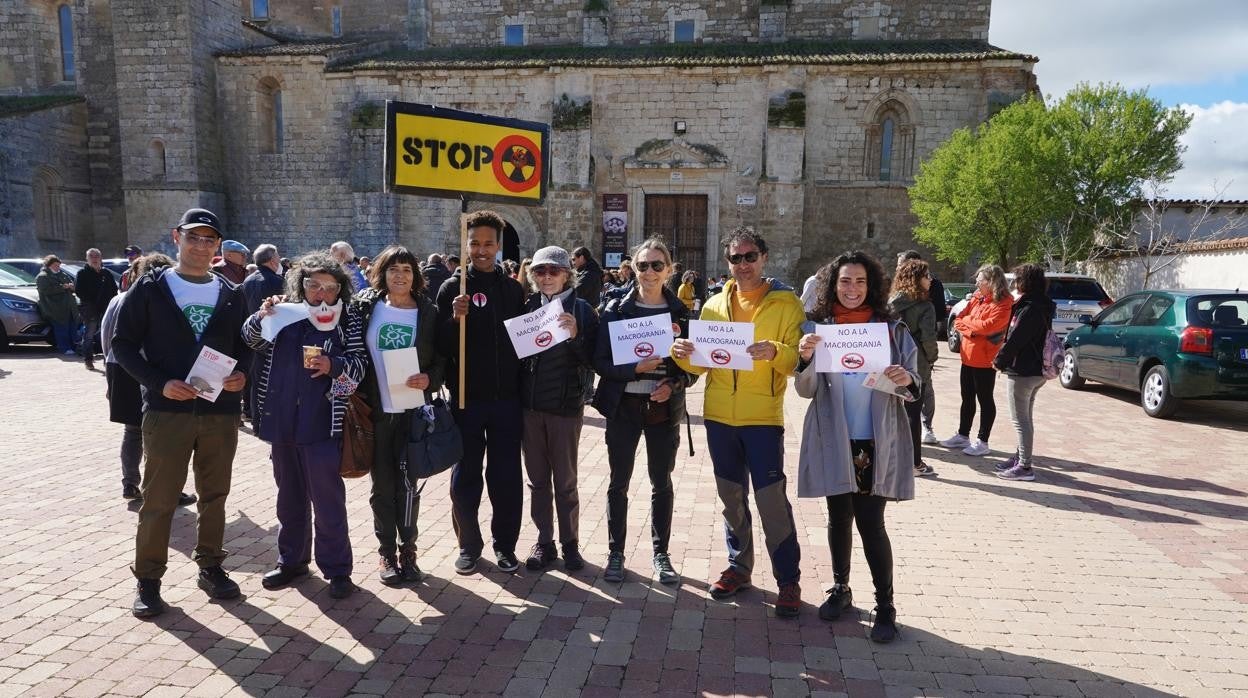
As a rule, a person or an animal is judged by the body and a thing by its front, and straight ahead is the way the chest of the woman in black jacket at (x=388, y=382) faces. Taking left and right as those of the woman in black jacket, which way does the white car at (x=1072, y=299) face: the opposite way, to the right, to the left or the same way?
the opposite way

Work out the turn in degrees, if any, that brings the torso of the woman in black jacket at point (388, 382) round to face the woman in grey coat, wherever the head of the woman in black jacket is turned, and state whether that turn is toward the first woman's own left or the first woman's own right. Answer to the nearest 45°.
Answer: approximately 45° to the first woman's own left

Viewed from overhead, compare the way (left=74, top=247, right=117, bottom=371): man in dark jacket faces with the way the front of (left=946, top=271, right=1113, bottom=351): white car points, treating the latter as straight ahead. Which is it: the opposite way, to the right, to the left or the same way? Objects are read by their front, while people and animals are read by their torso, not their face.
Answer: the opposite way

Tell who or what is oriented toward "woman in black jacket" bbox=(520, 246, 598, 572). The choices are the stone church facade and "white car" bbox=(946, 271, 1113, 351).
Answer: the stone church facade

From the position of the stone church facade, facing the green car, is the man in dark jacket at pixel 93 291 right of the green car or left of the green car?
right

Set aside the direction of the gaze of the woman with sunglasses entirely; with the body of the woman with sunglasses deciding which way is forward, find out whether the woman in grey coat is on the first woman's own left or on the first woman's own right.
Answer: on the first woman's own left

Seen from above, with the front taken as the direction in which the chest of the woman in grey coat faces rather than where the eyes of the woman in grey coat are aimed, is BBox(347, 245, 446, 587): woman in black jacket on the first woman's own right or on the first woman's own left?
on the first woman's own right

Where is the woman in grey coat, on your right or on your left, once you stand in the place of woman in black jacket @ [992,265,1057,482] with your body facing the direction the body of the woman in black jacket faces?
on your left

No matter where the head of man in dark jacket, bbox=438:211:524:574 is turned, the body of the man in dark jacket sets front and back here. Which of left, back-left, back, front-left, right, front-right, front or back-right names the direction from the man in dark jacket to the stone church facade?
back
